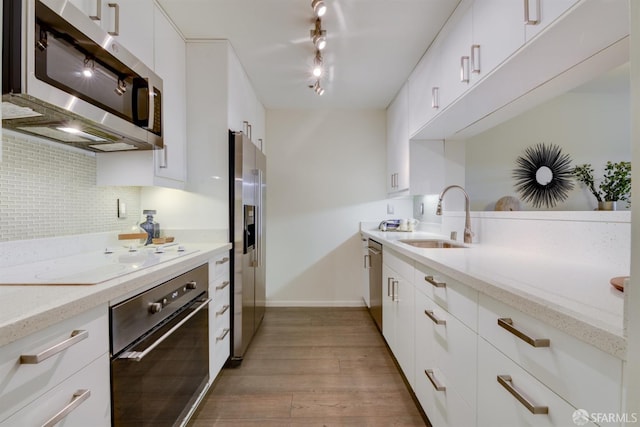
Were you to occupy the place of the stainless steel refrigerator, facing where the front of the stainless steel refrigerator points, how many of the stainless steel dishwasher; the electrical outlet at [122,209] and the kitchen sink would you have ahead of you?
2

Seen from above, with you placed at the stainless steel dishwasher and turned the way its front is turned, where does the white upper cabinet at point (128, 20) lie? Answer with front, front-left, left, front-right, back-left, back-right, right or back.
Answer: front-left

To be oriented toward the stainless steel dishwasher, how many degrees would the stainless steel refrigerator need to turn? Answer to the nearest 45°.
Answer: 0° — it already faces it

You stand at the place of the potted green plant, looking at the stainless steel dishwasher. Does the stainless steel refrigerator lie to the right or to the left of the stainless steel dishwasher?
left

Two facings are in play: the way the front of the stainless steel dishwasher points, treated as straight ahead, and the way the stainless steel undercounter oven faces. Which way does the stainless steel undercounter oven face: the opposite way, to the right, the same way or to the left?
the opposite way

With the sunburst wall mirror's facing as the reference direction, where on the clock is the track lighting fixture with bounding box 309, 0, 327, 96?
The track lighting fixture is roughly at 2 o'clock from the sunburst wall mirror.

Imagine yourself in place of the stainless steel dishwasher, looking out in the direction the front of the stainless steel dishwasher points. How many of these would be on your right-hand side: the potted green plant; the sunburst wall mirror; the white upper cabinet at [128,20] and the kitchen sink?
0

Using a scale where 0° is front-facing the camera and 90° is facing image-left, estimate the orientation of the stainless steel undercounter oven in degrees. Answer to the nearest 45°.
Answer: approximately 315°

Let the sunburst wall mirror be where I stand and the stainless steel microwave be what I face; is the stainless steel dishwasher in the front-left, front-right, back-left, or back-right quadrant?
front-right

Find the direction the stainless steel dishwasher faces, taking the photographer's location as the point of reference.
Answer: facing to the left of the viewer

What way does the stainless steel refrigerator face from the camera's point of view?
to the viewer's right

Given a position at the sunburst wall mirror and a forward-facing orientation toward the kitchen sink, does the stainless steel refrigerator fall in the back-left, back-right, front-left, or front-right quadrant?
front-left

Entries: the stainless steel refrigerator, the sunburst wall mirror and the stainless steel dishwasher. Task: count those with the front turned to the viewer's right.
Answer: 1

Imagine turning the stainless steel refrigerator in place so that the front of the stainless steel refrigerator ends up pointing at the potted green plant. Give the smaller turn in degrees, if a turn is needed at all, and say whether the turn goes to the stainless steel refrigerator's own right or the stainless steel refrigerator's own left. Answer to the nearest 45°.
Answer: approximately 45° to the stainless steel refrigerator's own right

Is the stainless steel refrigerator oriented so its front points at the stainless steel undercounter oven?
no

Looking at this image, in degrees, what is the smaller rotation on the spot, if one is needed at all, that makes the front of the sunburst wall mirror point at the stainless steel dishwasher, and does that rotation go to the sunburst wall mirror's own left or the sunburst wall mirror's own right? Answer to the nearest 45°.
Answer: approximately 90° to the sunburst wall mirror's own right

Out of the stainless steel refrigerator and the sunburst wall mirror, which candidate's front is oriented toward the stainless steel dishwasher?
the stainless steel refrigerator
